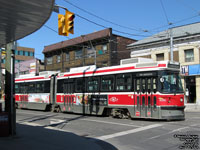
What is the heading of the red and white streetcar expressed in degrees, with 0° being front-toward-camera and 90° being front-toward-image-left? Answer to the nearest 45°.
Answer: approximately 315°

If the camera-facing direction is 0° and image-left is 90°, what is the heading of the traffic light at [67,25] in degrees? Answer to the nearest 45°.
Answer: approximately 315°

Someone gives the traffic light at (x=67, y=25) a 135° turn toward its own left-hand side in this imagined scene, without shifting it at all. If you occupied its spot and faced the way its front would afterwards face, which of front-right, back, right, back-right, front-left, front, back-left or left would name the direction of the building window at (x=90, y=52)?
front

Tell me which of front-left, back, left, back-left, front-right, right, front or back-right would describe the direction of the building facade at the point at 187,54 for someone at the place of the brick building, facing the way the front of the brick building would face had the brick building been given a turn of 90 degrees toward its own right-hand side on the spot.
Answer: back

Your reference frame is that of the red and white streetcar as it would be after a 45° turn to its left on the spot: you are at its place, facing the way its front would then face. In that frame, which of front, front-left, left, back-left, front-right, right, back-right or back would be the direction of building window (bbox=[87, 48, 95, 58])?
left

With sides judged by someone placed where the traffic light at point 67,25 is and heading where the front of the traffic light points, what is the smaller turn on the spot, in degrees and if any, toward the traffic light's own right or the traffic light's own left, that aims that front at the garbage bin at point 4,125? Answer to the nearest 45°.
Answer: approximately 90° to the traffic light's own right

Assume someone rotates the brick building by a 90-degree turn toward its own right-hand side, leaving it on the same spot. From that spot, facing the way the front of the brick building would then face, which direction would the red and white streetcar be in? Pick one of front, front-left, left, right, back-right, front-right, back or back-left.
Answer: back-left

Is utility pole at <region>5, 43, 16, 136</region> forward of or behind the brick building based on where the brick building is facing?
forward

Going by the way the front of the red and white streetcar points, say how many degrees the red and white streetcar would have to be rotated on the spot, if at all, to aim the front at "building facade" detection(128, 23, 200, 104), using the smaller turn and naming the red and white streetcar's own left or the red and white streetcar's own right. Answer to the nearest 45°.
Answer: approximately 90° to the red and white streetcar's own left
